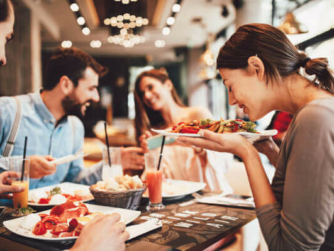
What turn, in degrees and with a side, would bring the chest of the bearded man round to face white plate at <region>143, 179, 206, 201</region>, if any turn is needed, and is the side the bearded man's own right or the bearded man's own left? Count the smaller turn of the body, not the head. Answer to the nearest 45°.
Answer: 0° — they already face it

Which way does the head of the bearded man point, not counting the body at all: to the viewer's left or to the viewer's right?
to the viewer's right

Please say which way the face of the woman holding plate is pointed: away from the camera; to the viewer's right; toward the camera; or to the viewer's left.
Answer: to the viewer's left

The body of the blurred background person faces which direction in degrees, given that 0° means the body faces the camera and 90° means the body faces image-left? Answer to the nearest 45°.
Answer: approximately 45°

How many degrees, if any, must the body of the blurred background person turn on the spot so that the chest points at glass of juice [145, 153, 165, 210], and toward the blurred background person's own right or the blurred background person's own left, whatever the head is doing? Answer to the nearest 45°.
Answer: approximately 45° to the blurred background person's own left

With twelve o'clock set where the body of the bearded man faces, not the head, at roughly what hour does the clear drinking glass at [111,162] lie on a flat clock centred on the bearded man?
The clear drinking glass is roughly at 1 o'clock from the bearded man.

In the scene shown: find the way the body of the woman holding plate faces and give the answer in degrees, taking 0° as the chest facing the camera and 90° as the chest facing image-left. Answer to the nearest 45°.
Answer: approximately 90°

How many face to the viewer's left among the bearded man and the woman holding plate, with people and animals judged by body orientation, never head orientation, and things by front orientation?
1

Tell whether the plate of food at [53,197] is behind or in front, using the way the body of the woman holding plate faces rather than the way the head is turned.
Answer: in front

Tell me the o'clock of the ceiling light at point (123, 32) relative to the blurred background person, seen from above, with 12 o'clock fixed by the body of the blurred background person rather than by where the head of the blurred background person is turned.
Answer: The ceiling light is roughly at 4 o'clock from the blurred background person.

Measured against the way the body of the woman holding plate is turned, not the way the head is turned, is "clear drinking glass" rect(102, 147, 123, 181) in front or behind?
in front

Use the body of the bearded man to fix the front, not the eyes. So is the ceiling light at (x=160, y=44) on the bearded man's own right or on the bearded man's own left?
on the bearded man's own left

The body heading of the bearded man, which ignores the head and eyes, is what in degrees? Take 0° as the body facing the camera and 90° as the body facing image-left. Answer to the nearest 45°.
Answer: approximately 315°

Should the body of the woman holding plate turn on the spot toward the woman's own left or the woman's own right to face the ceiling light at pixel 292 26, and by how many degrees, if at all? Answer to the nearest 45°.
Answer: approximately 90° to the woman's own right

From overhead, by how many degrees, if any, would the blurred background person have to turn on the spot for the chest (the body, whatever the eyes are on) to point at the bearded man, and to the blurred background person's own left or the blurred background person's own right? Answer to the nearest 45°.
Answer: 0° — they already face them
